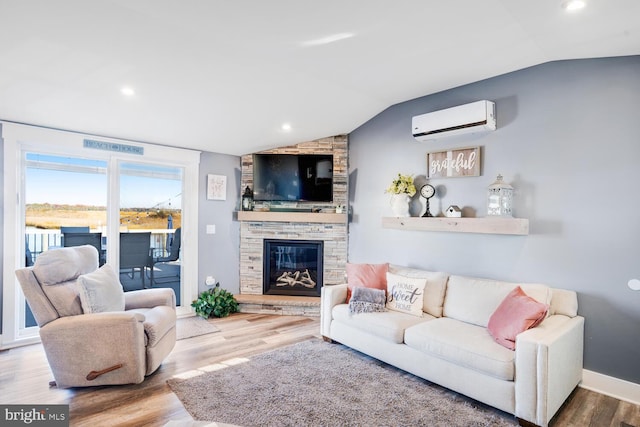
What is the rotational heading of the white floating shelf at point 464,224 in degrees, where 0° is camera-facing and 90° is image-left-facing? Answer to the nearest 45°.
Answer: approximately 45°

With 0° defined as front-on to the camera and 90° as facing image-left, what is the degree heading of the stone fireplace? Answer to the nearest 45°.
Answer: approximately 0°

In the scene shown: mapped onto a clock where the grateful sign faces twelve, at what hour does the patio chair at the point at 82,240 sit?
The patio chair is roughly at 1 o'clock from the grateful sign.

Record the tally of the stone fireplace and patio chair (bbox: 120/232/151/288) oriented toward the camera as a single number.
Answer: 1

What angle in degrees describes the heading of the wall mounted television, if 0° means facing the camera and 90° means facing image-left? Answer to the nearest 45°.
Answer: approximately 0°

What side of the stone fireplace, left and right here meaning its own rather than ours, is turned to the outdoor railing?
right

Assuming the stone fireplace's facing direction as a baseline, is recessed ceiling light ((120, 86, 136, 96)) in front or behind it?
in front
